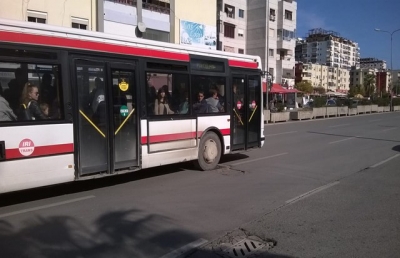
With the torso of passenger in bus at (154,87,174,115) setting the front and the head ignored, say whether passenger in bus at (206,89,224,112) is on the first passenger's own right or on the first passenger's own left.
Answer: on the first passenger's own left

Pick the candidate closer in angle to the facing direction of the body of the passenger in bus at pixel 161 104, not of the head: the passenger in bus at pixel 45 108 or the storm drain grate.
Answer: the storm drain grate

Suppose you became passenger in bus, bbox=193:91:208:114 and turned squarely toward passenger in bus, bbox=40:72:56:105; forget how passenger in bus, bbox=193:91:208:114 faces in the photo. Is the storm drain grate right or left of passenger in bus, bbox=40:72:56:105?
left

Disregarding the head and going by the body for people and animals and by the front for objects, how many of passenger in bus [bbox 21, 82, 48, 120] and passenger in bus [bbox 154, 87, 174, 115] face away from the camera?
0

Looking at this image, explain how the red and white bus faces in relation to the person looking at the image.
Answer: facing away from the viewer and to the right of the viewer

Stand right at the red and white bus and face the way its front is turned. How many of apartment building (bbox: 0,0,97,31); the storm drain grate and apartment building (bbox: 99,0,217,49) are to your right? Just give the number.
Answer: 1

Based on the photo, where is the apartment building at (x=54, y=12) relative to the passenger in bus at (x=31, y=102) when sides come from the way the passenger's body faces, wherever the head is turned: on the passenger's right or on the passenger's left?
on the passenger's left

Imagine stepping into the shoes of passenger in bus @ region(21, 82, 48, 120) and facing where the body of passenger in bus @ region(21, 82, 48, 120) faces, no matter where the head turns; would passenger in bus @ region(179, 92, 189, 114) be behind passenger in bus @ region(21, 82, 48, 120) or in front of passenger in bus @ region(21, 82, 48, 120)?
in front

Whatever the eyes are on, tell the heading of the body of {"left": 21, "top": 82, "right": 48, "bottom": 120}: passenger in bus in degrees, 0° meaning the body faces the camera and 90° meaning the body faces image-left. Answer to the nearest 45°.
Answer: approximately 270°
